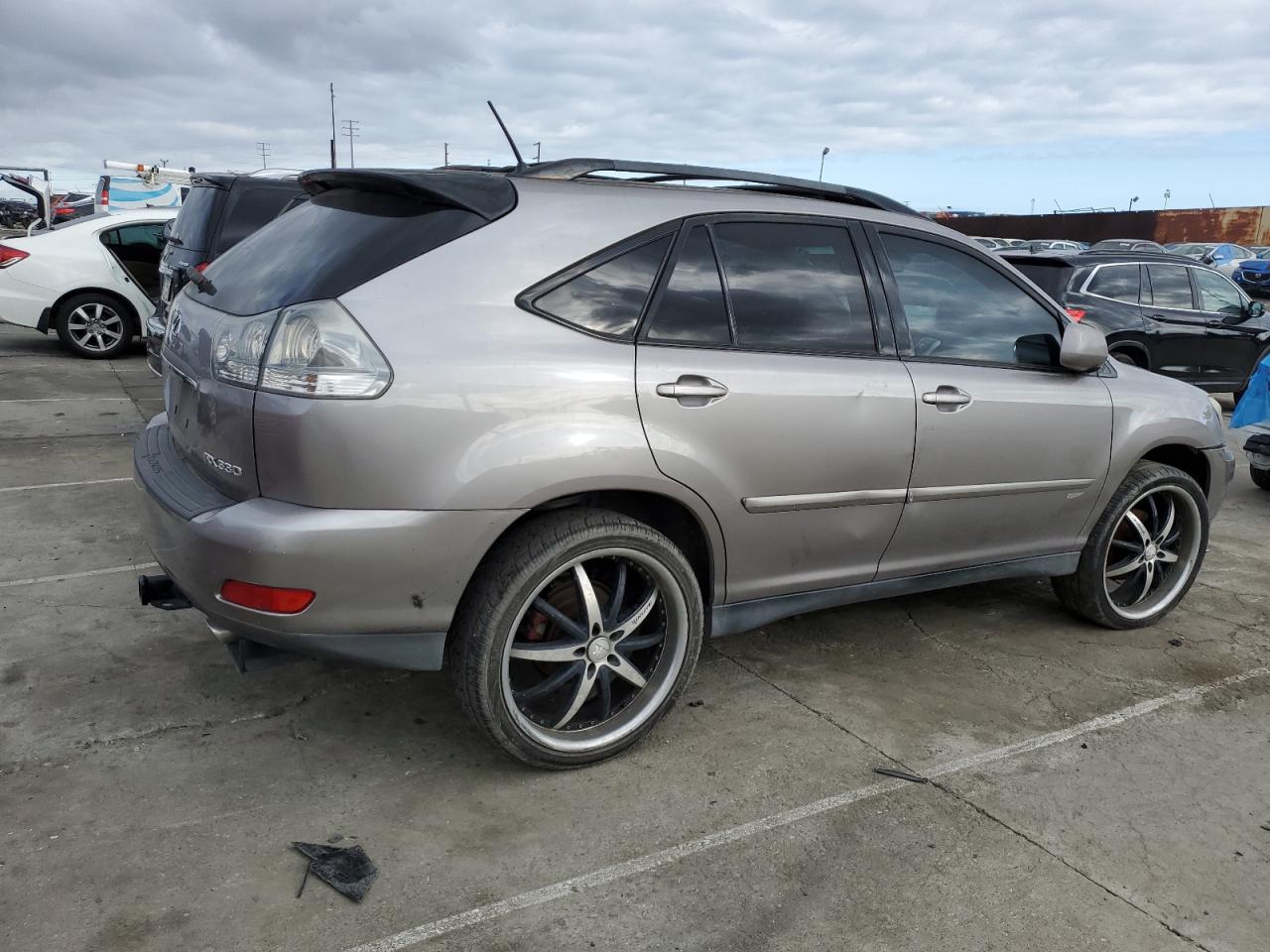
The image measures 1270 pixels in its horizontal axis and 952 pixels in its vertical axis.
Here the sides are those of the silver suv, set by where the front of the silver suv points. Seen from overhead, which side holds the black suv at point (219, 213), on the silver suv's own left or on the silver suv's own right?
on the silver suv's own left

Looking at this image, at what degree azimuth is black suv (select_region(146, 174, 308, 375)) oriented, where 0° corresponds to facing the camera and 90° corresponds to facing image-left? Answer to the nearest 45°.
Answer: approximately 225°

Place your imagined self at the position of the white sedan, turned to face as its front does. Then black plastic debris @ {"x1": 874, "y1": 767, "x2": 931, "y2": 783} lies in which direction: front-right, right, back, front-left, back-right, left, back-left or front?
right

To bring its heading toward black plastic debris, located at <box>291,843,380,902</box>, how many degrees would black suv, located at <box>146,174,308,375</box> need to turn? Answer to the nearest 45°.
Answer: approximately 135° to its right

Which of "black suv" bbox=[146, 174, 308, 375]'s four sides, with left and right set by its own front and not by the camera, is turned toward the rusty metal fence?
front

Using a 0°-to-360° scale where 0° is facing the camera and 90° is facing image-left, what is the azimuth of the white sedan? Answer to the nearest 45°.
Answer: approximately 270°

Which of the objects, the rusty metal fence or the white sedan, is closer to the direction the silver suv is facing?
the rusty metal fence

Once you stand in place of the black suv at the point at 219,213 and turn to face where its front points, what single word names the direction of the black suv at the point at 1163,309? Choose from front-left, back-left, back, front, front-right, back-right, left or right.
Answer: front-right

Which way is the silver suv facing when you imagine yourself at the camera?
facing away from the viewer and to the right of the viewer

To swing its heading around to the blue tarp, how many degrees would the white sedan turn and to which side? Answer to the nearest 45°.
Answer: approximately 45° to its right
